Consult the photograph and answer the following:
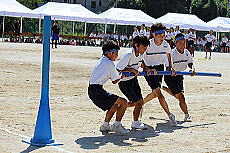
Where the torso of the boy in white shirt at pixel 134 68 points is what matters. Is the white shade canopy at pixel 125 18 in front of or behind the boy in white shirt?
behind

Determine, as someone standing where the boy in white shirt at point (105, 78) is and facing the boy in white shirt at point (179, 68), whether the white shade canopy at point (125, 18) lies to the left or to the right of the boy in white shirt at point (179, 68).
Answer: left
